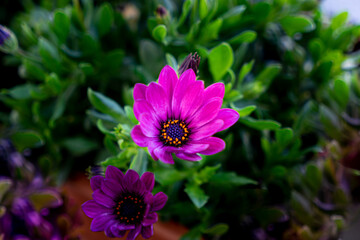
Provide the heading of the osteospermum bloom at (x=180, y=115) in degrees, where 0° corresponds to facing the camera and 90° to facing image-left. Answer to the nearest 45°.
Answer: approximately 0°

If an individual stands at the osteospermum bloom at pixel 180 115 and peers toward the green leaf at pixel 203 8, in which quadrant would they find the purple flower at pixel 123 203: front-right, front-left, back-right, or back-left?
back-left
